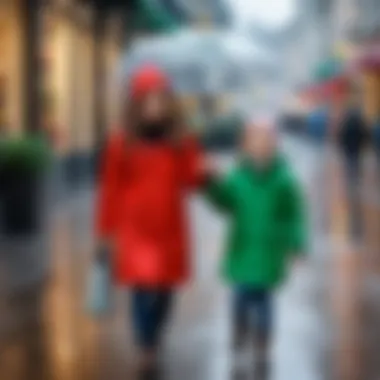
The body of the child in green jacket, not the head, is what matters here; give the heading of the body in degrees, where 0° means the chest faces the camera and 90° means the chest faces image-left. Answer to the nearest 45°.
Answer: approximately 0°

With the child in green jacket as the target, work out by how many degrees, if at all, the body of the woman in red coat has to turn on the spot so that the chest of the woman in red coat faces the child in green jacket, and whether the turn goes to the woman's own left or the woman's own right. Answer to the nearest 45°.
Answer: approximately 90° to the woman's own left

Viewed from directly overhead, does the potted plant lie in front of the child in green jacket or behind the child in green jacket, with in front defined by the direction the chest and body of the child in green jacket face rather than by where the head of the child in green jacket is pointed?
behind

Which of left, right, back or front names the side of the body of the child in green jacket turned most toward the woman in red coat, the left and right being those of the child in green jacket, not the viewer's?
right

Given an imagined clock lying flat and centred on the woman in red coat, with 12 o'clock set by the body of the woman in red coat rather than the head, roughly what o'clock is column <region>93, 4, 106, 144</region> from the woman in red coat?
The column is roughly at 6 o'clock from the woman in red coat.

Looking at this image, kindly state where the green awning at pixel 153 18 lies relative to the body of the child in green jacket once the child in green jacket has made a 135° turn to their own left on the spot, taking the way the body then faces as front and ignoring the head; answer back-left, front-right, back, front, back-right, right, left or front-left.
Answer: front-left

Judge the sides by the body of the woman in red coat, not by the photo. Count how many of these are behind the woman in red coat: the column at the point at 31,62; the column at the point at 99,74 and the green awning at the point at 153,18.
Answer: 3

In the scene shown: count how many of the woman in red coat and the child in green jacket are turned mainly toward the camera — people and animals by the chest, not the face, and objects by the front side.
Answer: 2
